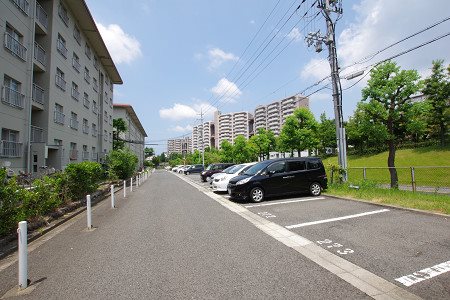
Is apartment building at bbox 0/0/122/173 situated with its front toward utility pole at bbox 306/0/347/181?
yes

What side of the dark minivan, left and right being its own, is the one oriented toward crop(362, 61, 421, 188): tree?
back

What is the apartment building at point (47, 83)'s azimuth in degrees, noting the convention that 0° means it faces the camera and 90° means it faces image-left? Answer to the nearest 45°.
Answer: approximately 315°

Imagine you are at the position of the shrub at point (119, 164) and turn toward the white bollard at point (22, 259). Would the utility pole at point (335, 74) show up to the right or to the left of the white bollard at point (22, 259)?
left

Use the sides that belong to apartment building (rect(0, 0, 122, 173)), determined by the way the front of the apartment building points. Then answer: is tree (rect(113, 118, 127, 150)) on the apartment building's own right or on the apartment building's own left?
on the apartment building's own left

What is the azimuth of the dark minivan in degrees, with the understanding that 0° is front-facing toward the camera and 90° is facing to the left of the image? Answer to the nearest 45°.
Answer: approximately 45°

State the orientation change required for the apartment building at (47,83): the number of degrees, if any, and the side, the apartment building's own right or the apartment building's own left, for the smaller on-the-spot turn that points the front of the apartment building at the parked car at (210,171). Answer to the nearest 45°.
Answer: approximately 45° to the apartment building's own left
